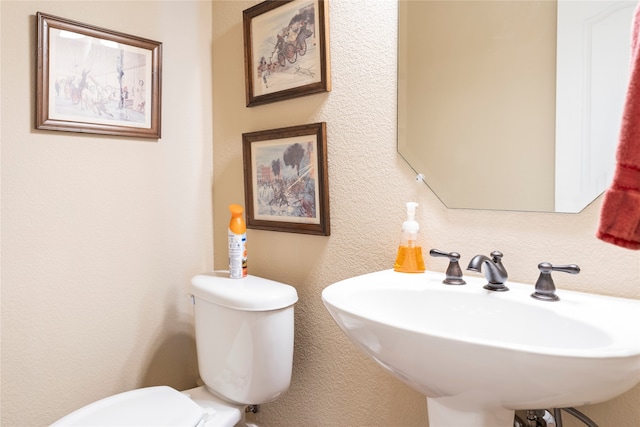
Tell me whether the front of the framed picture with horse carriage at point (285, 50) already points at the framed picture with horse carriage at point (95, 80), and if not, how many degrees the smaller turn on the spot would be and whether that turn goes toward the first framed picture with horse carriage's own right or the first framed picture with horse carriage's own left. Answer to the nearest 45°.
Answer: approximately 45° to the first framed picture with horse carriage's own right

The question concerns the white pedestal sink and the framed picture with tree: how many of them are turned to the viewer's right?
0

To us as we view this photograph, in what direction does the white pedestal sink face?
facing the viewer and to the left of the viewer

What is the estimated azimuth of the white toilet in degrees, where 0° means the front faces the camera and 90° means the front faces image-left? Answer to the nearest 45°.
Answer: approximately 45°

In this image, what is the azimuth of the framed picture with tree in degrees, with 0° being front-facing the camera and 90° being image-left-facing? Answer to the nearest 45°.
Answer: approximately 45°

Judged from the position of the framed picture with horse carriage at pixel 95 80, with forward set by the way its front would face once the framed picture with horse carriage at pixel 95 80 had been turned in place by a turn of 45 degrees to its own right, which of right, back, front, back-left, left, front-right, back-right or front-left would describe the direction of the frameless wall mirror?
front-left

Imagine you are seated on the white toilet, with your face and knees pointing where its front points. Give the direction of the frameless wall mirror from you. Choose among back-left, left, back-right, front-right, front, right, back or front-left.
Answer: left

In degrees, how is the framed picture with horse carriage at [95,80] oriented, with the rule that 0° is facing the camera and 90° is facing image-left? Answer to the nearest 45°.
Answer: approximately 315°

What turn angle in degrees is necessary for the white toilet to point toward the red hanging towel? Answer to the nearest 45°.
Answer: approximately 45° to its left

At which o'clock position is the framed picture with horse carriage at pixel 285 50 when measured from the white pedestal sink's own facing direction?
The framed picture with horse carriage is roughly at 3 o'clock from the white pedestal sink.

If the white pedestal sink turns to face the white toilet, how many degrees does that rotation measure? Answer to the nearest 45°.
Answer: approximately 90° to its right
